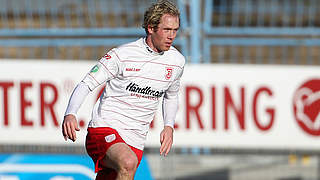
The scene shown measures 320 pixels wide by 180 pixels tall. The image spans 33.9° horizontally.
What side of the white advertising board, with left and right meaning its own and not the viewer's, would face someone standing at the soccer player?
front

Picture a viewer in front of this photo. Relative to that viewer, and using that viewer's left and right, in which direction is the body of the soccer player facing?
facing the viewer and to the right of the viewer

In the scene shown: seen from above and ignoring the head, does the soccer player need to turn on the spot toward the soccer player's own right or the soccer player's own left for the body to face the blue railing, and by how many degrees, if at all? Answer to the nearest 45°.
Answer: approximately 135° to the soccer player's own left

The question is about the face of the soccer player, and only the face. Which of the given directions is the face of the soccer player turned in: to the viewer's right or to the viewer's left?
to the viewer's right

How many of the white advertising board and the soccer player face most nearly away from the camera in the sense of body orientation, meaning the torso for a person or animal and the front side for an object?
0

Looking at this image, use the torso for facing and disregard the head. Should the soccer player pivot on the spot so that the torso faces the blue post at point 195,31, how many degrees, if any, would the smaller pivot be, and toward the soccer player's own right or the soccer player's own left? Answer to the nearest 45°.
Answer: approximately 135° to the soccer player's own left

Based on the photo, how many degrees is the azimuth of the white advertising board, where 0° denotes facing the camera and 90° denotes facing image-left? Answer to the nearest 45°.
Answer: approximately 0°
